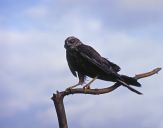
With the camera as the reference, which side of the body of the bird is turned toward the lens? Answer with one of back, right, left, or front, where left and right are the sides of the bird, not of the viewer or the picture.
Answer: left
